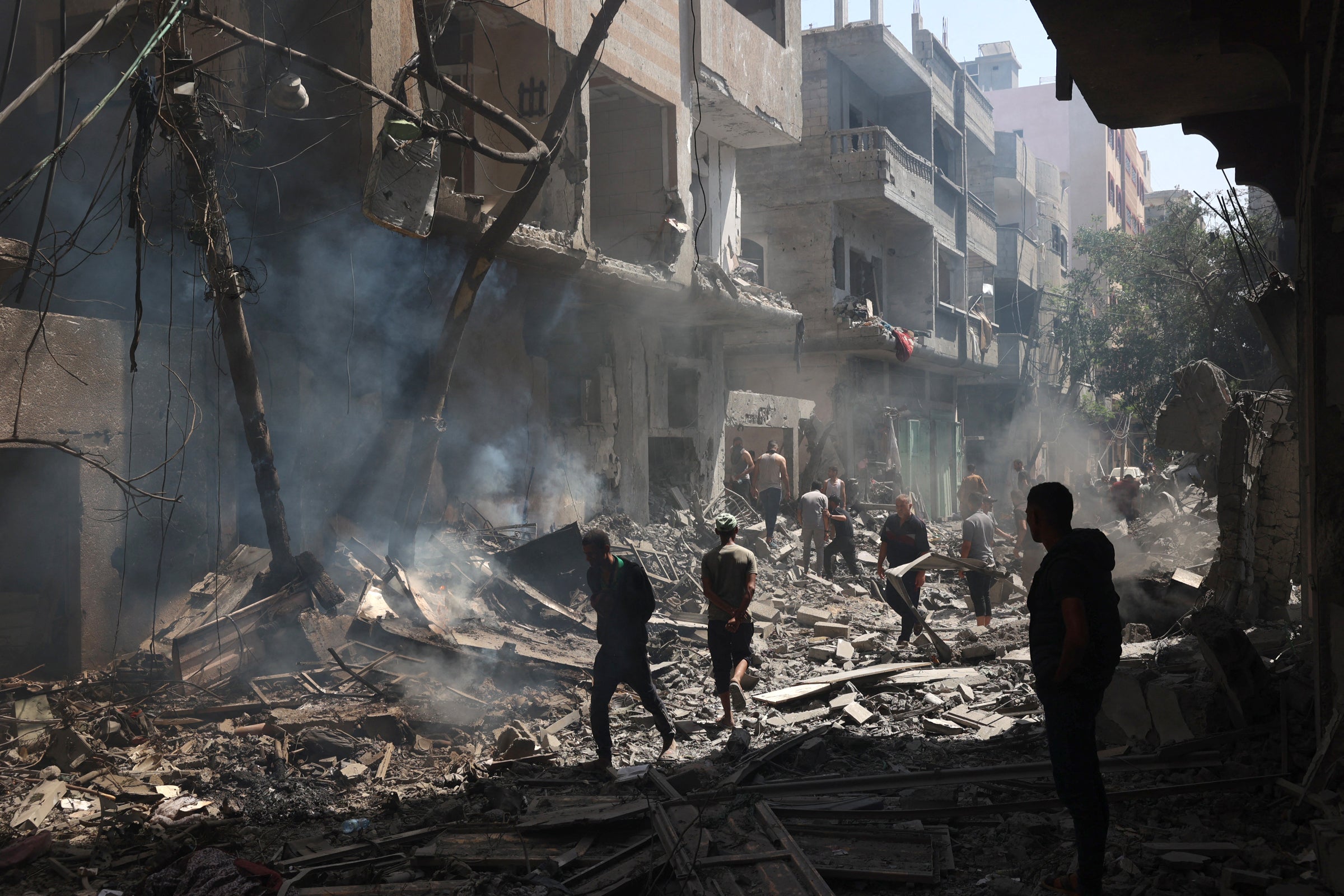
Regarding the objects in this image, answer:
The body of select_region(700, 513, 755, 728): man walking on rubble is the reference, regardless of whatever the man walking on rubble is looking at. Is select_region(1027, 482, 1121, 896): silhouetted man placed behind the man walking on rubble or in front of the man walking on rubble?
behind

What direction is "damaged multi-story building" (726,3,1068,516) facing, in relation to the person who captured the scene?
facing the viewer and to the right of the viewer

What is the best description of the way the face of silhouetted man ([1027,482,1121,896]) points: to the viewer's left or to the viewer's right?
to the viewer's left

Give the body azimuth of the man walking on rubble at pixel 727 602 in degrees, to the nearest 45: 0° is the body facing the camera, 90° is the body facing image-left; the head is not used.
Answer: approximately 180°

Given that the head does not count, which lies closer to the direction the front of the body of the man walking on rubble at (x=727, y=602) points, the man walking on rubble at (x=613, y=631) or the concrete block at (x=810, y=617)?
the concrete block

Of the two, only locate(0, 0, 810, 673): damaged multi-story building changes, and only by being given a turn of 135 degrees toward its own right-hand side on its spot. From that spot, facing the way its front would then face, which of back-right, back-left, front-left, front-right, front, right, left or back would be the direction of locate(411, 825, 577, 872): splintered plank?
left

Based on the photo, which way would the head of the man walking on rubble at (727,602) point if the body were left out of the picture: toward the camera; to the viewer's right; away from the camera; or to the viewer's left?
away from the camera

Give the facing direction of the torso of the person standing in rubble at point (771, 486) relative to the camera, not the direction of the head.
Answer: away from the camera

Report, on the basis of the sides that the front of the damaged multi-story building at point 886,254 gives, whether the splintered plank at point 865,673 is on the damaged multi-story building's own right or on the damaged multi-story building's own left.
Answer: on the damaged multi-story building's own right

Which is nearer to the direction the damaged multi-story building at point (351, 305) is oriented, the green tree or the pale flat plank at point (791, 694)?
the pale flat plank
